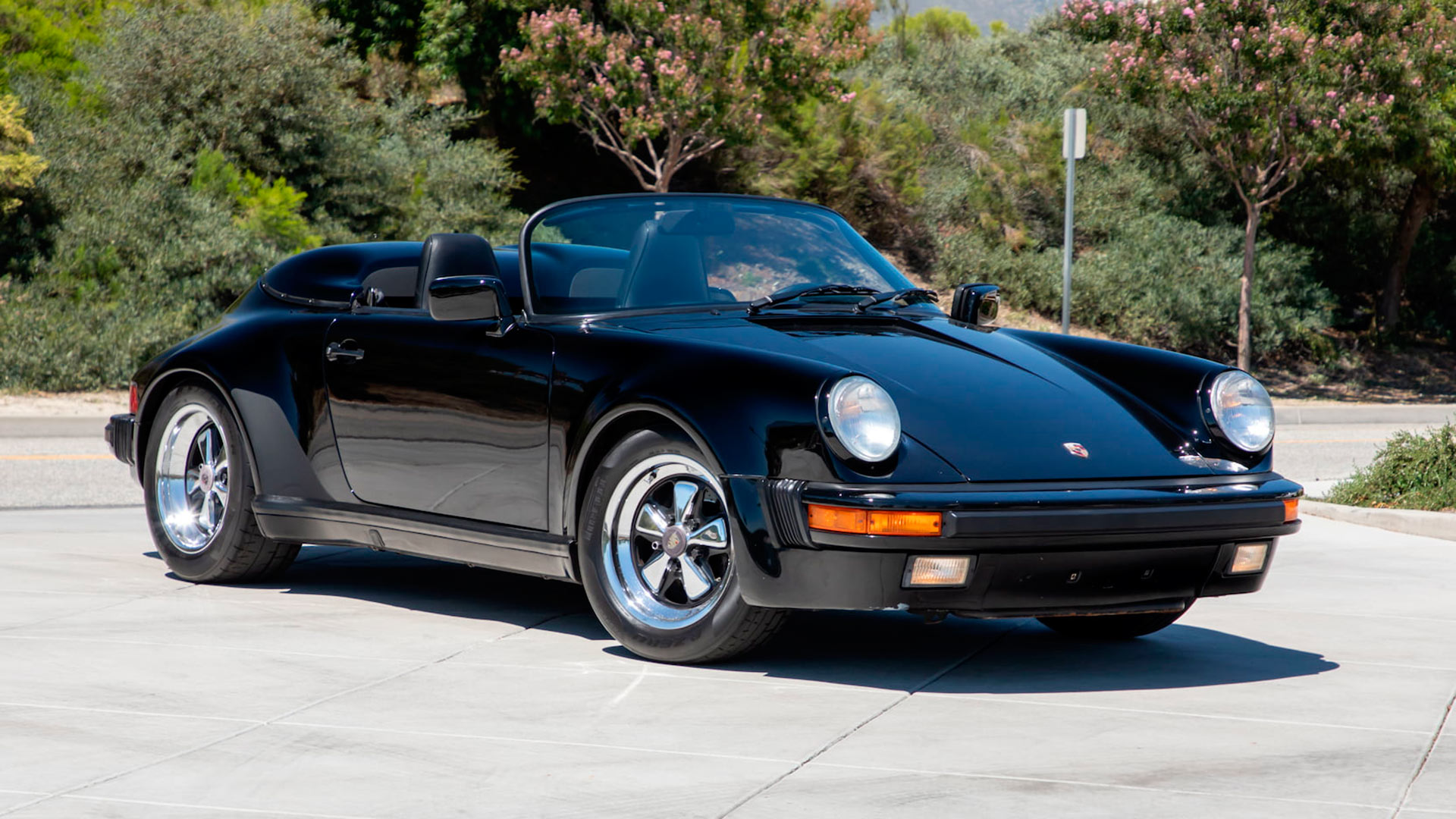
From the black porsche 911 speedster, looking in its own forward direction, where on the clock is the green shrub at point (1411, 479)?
The green shrub is roughly at 9 o'clock from the black porsche 911 speedster.

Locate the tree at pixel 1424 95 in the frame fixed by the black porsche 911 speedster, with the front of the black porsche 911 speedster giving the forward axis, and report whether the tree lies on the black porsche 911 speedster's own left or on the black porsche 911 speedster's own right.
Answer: on the black porsche 911 speedster's own left

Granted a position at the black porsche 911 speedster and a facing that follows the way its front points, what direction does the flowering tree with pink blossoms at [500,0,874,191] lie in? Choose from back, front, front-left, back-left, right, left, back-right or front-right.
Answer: back-left

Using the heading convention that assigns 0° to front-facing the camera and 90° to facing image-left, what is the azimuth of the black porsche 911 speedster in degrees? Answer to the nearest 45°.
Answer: approximately 315°

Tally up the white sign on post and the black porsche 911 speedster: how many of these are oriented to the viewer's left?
0

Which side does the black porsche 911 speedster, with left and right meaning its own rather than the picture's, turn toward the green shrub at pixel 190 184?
back

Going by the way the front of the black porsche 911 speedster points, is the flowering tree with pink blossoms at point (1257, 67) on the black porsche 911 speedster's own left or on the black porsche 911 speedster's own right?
on the black porsche 911 speedster's own left
